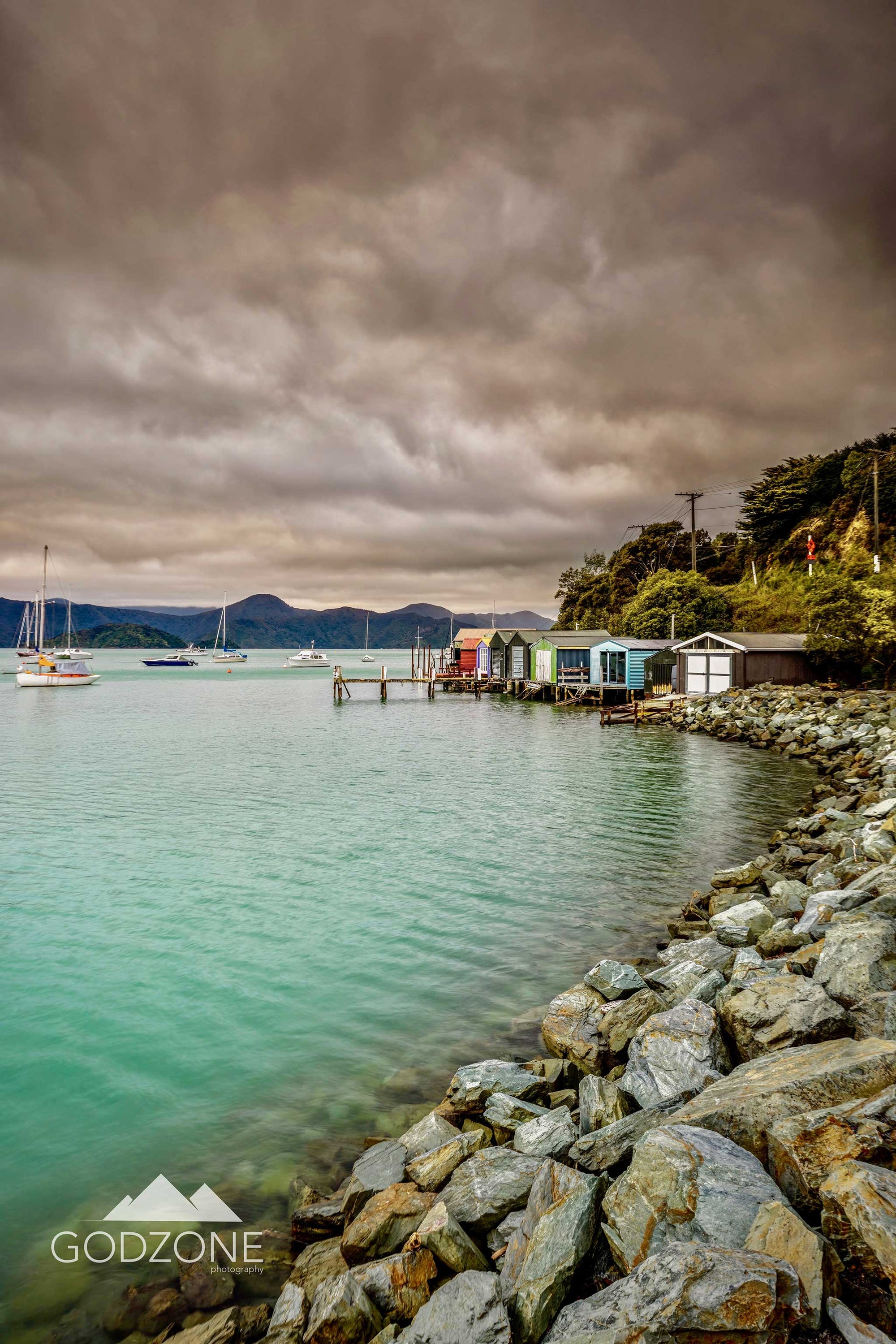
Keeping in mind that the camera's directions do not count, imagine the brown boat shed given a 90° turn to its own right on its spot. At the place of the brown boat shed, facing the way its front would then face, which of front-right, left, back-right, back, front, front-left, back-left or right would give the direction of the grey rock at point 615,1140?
back-left

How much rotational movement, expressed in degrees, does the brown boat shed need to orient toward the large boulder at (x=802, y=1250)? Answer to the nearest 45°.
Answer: approximately 45° to its left

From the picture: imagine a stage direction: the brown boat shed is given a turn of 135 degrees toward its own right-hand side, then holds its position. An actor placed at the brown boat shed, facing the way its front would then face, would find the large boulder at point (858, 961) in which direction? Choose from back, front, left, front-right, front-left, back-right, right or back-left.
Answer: back

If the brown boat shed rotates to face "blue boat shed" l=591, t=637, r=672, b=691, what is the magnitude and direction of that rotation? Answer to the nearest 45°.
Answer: approximately 90° to its right

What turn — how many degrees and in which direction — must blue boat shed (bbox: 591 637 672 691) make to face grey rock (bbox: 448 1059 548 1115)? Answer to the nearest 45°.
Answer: approximately 45° to its left

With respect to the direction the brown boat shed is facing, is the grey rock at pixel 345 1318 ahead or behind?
ahead

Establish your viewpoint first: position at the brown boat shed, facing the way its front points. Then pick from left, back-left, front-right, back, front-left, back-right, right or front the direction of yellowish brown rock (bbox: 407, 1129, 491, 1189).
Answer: front-left

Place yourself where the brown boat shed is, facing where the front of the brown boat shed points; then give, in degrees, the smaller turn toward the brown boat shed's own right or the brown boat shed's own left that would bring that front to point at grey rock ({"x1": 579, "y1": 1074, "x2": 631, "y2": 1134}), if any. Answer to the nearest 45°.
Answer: approximately 45° to the brown boat shed's own left

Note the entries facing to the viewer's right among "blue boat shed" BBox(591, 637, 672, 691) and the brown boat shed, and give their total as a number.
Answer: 0

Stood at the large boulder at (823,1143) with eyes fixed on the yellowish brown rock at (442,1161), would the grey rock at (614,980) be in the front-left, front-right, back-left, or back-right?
front-right

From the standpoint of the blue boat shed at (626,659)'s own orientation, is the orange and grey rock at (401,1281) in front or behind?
in front

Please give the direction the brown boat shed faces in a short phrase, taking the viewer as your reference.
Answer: facing the viewer and to the left of the viewer

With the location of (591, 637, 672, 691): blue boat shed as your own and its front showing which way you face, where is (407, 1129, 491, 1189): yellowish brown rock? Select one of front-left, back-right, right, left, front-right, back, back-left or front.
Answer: front-left

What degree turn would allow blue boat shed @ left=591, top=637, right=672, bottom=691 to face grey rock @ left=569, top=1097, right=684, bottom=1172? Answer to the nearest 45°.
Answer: approximately 45° to its left
